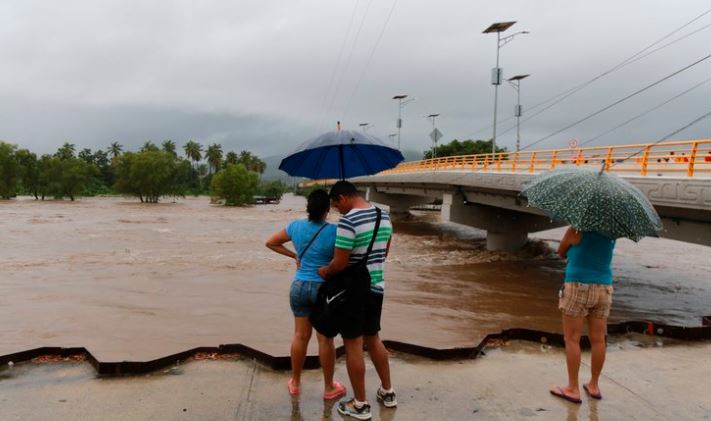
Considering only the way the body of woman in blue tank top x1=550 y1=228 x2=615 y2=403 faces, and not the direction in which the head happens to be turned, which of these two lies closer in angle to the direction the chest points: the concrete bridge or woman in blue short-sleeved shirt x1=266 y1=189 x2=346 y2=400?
the concrete bridge

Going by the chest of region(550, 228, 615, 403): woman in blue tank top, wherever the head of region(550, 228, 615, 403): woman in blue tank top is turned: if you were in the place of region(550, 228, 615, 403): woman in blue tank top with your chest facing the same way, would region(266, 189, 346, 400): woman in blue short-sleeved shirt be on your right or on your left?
on your left

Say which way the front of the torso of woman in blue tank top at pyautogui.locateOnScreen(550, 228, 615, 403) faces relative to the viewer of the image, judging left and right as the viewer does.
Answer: facing away from the viewer and to the left of the viewer

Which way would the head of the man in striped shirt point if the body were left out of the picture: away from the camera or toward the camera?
away from the camera

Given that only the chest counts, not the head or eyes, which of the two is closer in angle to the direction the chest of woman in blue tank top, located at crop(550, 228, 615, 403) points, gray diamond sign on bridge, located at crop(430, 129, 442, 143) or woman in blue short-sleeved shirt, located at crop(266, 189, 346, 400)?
the gray diamond sign on bridge

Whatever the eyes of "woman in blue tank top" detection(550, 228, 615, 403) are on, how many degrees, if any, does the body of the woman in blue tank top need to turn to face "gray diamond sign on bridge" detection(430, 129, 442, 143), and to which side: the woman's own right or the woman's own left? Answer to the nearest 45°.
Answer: approximately 45° to the woman's own right
